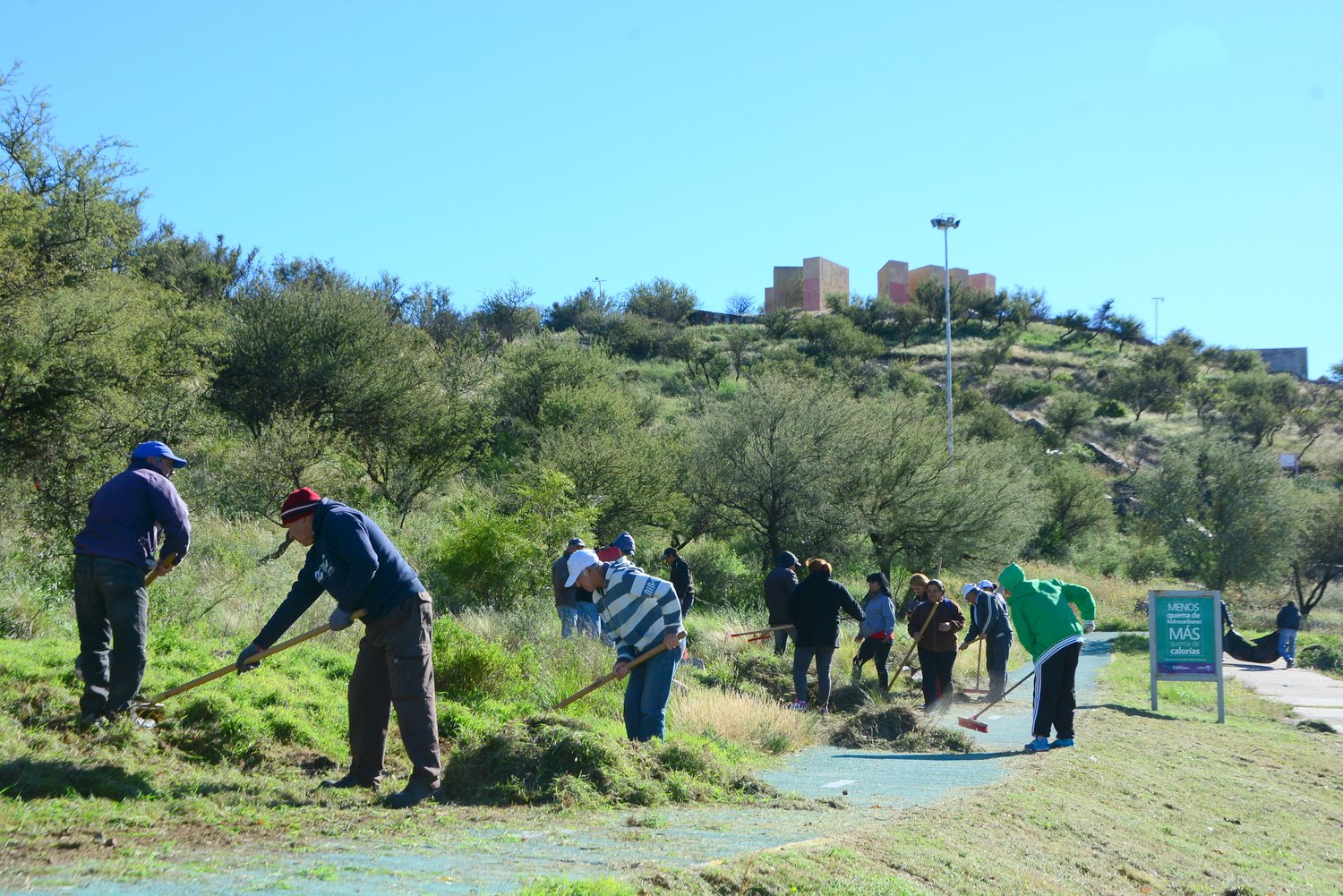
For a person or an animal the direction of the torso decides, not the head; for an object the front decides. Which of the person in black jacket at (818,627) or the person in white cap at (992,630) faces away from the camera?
the person in black jacket

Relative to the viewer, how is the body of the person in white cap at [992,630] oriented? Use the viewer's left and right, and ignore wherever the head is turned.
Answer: facing to the left of the viewer

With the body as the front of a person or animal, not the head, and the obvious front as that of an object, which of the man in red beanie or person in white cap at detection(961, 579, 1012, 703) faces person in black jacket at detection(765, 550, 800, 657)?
the person in white cap

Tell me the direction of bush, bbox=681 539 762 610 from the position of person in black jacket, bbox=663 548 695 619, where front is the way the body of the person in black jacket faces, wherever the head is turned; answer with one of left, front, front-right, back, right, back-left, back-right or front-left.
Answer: right

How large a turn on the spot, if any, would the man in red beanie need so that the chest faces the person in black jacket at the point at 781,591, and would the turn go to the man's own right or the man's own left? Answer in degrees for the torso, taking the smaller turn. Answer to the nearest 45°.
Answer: approximately 135° to the man's own right

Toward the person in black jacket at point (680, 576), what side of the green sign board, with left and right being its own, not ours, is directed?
right

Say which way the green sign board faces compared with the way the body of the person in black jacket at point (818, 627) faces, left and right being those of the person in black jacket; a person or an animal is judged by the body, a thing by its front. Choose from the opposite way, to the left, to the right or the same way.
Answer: the opposite way

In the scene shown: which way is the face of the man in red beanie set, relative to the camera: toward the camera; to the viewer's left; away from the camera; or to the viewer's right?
to the viewer's left

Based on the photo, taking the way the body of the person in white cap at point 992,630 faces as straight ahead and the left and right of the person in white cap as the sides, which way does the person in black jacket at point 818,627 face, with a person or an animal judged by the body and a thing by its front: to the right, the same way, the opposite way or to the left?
to the right

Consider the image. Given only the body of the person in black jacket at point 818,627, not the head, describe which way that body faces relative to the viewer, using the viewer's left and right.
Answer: facing away from the viewer

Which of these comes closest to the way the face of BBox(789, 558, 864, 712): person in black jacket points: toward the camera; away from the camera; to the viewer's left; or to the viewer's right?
away from the camera

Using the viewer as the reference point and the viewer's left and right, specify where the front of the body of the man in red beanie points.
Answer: facing to the left of the viewer

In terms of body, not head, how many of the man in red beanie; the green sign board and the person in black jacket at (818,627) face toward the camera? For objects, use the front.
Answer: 1

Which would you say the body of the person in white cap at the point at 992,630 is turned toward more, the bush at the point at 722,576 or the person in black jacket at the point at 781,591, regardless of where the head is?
the person in black jacket

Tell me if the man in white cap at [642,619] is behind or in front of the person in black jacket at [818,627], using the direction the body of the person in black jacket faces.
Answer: behind

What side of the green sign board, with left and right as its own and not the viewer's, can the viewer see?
front

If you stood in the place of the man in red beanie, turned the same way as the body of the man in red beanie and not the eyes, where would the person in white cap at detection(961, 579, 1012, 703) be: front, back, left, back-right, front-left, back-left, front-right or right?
back-right

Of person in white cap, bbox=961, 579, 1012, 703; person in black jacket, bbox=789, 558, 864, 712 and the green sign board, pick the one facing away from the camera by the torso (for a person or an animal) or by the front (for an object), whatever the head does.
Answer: the person in black jacket

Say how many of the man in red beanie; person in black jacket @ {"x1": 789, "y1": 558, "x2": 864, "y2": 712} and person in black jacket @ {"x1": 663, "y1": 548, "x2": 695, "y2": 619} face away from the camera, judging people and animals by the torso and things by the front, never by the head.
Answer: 1

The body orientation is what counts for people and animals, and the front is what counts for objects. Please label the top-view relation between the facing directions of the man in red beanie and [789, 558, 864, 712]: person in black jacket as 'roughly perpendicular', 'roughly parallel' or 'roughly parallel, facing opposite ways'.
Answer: roughly perpendicular
